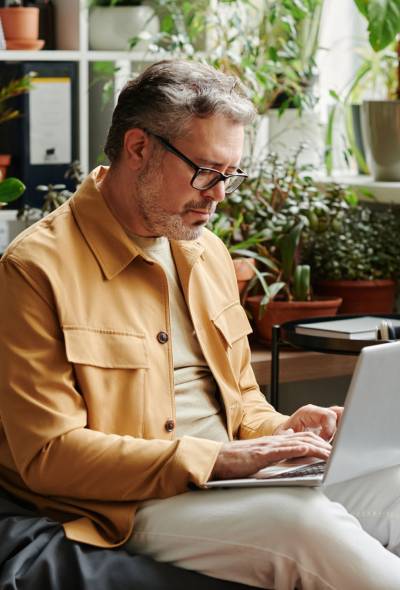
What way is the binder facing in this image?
toward the camera

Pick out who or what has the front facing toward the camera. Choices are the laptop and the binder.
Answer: the binder

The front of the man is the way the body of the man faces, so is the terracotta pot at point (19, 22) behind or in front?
behind

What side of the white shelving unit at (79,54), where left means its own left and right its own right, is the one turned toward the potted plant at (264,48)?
left

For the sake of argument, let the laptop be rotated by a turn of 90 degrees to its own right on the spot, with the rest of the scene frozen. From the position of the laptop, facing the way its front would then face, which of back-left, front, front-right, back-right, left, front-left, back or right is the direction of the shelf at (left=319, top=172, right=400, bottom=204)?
front-left

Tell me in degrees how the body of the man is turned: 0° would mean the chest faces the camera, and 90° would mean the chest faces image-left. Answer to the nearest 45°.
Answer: approximately 315°

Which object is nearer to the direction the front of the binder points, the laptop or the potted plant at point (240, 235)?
the laptop

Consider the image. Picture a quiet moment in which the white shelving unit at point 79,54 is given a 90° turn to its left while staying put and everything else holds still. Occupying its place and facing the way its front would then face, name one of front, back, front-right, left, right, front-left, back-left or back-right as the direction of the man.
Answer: right

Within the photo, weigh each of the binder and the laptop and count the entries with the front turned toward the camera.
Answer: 1

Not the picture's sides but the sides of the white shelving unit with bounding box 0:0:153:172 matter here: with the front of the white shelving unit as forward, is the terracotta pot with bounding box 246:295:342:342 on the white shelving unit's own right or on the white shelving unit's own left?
on the white shelving unit's own left

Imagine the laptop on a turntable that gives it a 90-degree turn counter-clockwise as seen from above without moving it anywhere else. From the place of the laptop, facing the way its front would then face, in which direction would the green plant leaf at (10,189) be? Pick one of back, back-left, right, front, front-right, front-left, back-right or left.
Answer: right

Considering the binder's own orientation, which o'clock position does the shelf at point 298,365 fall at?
The shelf is roughly at 10 o'clock from the binder.

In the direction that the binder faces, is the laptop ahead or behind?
ahead

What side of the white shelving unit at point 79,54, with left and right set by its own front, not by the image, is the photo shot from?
front

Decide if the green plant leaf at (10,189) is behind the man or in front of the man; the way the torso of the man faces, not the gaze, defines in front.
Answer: behind

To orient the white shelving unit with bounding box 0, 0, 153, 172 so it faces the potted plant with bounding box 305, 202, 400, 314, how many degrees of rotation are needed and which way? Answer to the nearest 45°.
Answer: approximately 90° to its left
